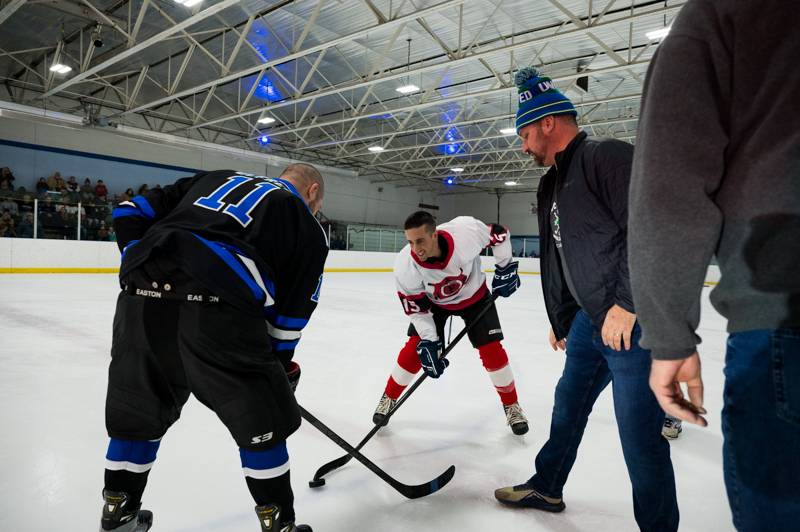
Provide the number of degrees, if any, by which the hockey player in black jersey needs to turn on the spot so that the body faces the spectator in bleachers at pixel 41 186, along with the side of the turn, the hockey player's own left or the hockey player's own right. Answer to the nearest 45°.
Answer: approximately 45° to the hockey player's own left

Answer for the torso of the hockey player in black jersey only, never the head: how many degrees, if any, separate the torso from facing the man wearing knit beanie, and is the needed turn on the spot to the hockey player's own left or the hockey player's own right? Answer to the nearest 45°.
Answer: approximately 45° to the hockey player's own right

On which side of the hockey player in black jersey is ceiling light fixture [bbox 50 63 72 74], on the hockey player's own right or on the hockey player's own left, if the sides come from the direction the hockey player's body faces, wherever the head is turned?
on the hockey player's own left

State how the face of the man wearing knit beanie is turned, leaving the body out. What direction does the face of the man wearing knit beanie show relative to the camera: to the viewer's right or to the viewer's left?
to the viewer's left

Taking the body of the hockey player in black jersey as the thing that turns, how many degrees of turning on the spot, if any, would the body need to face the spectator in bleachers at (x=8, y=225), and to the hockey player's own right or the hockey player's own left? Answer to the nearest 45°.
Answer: approximately 45° to the hockey player's own left

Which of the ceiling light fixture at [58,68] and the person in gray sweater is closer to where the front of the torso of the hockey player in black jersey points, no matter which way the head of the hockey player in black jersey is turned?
the ceiling light fixture

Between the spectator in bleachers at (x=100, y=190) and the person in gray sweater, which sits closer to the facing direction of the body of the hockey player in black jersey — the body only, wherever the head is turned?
the spectator in bleachers

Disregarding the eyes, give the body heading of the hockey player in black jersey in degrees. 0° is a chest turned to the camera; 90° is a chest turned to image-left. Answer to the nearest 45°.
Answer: approximately 225°

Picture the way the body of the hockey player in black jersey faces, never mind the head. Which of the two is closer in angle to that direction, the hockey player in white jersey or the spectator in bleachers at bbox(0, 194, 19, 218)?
the hockey player in white jersey

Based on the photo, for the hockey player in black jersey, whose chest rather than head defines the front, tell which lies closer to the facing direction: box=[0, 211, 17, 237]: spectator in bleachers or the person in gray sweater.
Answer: the spectator in bleachers
